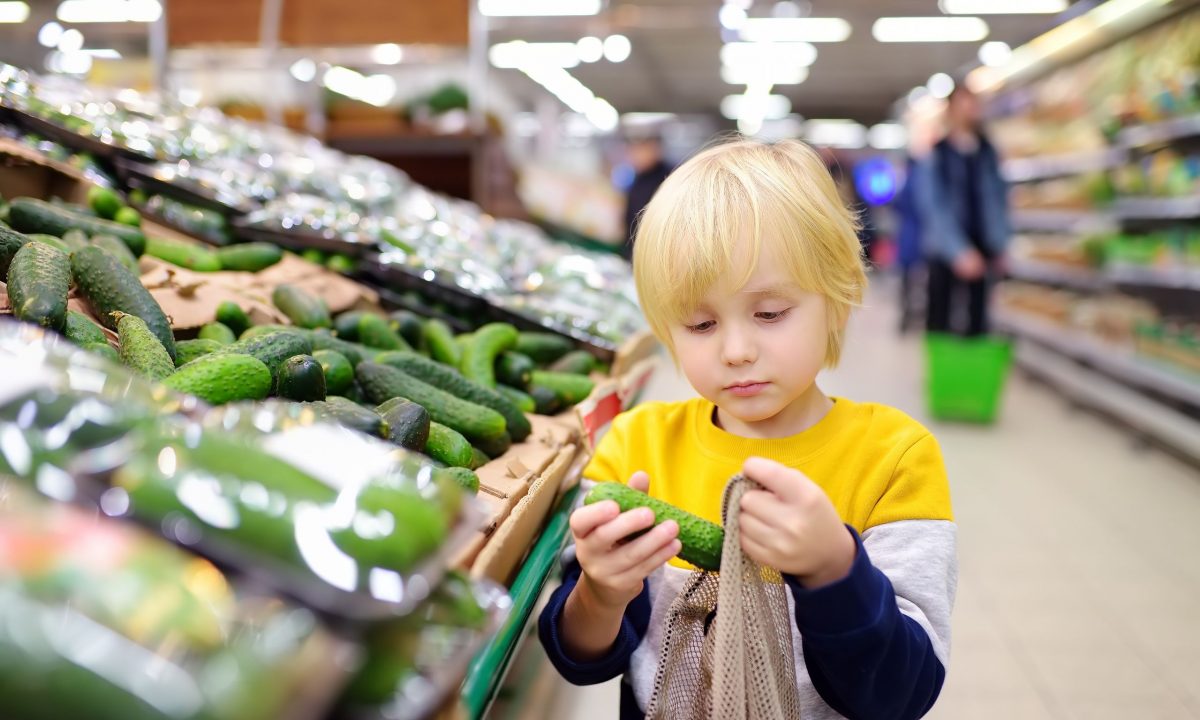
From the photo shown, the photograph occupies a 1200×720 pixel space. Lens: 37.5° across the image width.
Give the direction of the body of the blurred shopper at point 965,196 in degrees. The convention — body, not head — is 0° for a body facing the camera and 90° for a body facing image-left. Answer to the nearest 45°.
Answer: approximately 0°

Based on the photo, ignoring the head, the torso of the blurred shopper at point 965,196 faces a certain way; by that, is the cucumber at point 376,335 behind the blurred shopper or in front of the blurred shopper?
in front

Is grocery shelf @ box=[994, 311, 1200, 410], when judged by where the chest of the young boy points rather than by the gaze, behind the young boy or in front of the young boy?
behind

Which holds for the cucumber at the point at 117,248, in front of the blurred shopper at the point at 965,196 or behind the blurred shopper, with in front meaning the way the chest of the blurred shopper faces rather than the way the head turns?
in front

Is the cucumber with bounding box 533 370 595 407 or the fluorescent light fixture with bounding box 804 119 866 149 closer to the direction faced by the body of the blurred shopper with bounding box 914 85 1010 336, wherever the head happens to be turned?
the cucumber

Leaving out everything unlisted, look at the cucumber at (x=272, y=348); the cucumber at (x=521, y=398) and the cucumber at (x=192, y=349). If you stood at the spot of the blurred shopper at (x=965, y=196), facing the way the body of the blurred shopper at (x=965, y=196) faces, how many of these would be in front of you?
3

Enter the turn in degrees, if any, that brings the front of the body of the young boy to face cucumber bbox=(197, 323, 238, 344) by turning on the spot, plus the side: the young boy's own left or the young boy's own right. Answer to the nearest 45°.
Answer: approximately 135° to the young boy's own right

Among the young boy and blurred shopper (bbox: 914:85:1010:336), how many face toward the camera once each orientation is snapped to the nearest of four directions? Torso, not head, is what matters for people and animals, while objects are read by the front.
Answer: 2

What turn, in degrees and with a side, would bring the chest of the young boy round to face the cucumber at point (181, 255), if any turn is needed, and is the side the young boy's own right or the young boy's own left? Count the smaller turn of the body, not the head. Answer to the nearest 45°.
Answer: approximately 135° to the young boy's own right
